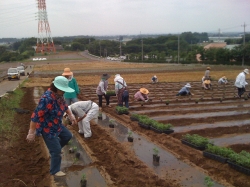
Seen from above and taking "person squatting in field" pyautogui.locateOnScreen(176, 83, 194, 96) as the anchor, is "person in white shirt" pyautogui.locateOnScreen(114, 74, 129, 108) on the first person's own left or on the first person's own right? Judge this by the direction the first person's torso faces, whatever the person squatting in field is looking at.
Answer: on the first person's own right

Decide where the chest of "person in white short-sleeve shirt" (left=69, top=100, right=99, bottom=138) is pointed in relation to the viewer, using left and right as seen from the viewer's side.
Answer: facing to the left of the viewer

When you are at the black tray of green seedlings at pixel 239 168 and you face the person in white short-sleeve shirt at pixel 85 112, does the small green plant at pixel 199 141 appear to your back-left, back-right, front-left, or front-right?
front-right

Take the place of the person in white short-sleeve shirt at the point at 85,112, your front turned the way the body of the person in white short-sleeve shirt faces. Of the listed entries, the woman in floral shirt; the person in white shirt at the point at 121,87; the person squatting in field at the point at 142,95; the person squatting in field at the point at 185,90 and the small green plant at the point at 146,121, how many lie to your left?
1

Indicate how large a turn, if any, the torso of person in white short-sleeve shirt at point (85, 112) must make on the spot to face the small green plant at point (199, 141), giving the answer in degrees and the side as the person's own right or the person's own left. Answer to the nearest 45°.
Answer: approximately 180°

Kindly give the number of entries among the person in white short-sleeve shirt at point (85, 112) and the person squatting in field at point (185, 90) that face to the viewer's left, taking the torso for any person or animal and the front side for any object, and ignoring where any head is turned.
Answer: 1

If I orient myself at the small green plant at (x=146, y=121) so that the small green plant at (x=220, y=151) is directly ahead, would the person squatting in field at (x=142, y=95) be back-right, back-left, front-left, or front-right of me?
back-left
